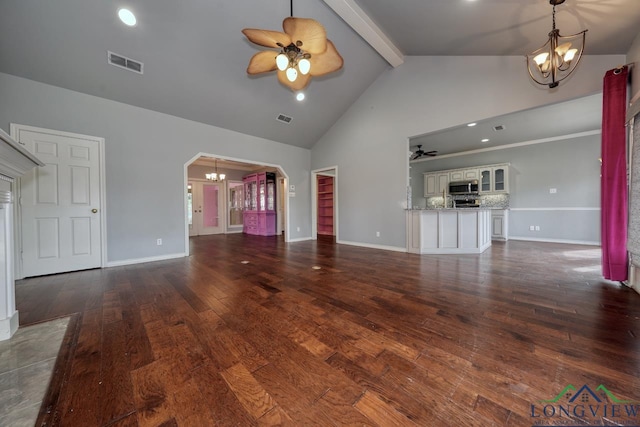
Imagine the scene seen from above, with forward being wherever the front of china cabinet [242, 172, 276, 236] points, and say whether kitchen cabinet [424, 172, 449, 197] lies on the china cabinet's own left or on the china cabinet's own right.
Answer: on the china cabinet's own left

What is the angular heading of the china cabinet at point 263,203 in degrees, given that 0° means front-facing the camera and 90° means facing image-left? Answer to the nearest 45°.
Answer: approximately 45°

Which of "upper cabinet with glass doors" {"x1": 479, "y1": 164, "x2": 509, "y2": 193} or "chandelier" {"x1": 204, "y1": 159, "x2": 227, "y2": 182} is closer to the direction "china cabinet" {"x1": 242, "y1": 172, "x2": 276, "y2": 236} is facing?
the chandelier

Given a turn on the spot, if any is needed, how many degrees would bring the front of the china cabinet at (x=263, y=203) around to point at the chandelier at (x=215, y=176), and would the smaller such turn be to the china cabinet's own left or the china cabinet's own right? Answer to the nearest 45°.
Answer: approximately 45° to the china cabinet's own right

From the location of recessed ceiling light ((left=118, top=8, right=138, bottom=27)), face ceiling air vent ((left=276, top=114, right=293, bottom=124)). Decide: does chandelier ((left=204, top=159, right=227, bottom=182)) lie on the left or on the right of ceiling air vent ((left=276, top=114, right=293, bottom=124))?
left

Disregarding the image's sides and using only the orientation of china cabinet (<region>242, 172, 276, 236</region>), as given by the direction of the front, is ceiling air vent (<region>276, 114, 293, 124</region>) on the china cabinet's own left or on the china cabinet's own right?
on the china cabinet's own left

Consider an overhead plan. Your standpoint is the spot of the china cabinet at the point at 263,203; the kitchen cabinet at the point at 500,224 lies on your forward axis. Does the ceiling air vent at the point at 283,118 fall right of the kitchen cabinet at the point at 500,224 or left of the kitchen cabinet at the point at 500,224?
right

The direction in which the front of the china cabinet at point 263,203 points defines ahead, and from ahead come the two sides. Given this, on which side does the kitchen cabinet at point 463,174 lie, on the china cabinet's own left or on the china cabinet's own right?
on the china cabinet's own left

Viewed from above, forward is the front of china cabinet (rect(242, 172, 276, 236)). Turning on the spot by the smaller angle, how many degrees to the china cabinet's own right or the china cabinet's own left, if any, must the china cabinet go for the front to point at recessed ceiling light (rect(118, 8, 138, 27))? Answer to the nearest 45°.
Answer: approximately 45° to the china cabinet's own left

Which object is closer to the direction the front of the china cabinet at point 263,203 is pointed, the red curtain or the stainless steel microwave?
the red curtain

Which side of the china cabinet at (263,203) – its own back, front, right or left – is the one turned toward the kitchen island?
left

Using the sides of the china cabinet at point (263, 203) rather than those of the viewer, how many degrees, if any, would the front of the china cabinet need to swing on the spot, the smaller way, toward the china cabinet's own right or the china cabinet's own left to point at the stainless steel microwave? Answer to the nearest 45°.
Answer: approximately 135° to the china cabinet's own left
